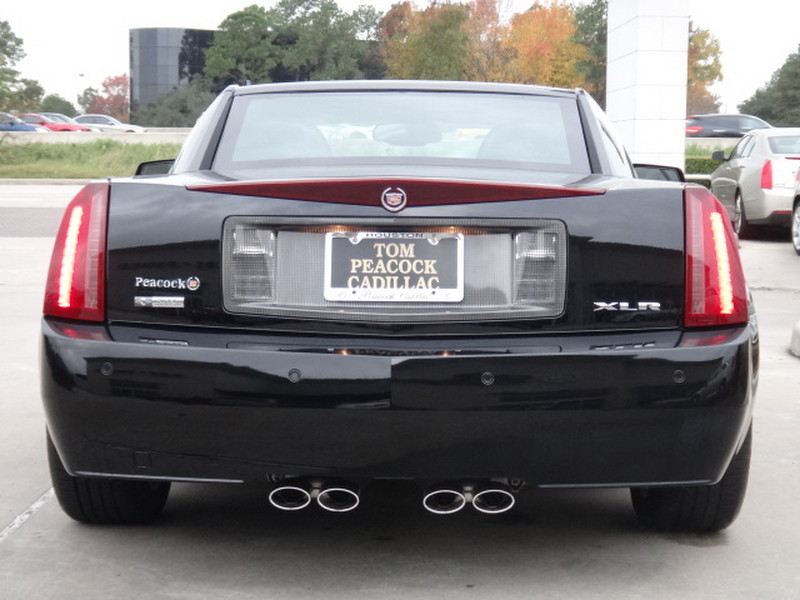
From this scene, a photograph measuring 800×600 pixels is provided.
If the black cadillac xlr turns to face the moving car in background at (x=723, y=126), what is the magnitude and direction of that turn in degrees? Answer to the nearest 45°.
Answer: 0° — it already faces it

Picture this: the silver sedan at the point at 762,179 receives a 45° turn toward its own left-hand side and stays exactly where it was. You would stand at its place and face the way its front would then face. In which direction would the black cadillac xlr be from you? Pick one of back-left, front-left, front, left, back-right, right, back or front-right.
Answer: left

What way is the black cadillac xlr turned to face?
away from the camera

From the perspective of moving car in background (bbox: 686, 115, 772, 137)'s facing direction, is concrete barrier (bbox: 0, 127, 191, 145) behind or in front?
behind

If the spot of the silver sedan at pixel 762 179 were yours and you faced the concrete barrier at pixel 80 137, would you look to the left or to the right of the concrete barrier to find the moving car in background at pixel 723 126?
right

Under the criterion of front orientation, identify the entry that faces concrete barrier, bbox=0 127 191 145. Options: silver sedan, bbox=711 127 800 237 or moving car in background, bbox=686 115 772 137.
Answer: the silver sedan

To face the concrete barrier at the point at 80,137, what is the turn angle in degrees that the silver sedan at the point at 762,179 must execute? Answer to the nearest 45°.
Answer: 0° — it already faces it

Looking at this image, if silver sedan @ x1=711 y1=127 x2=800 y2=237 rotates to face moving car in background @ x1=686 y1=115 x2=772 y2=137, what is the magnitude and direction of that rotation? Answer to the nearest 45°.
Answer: approximately 45° to its right

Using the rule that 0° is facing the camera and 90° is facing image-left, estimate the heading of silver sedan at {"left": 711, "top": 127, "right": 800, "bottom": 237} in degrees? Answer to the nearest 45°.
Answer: approximately 135°
